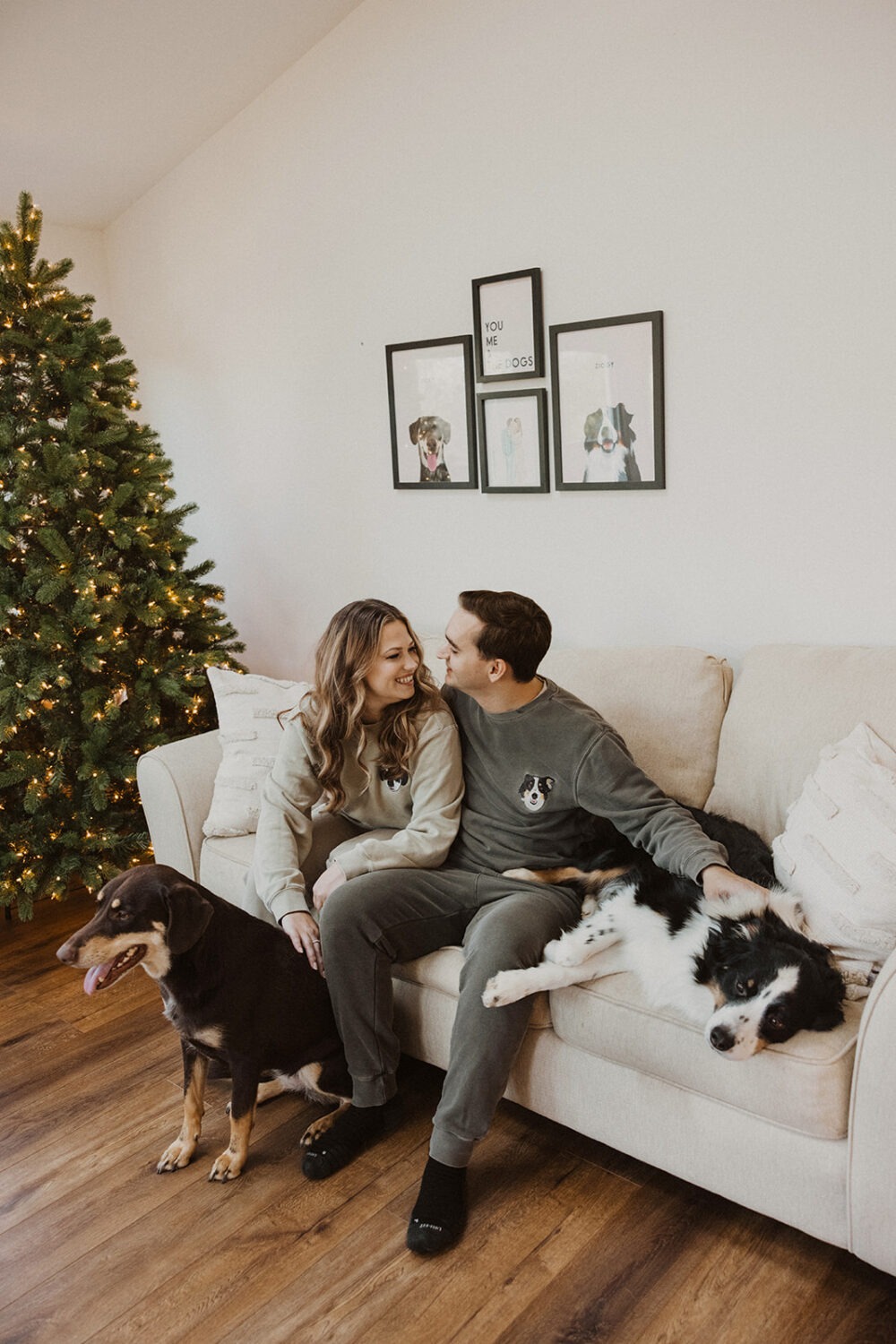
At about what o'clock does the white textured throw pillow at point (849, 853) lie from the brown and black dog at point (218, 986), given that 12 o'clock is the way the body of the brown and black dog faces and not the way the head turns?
The white textured throw pillow is roughly at 8 o'clock from the brown and black dog.

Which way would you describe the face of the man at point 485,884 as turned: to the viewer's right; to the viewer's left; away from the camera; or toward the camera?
to the viewer's left

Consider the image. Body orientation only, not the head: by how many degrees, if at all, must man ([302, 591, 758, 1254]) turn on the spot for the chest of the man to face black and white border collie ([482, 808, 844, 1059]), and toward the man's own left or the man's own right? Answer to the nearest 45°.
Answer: approximately 90° to the man's own left

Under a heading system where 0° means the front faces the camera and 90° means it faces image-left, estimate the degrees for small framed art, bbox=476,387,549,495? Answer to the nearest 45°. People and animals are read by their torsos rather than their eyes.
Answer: approximately 45°

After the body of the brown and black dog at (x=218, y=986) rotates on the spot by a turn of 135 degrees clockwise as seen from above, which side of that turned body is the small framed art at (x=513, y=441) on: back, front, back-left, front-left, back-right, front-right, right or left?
front-right
